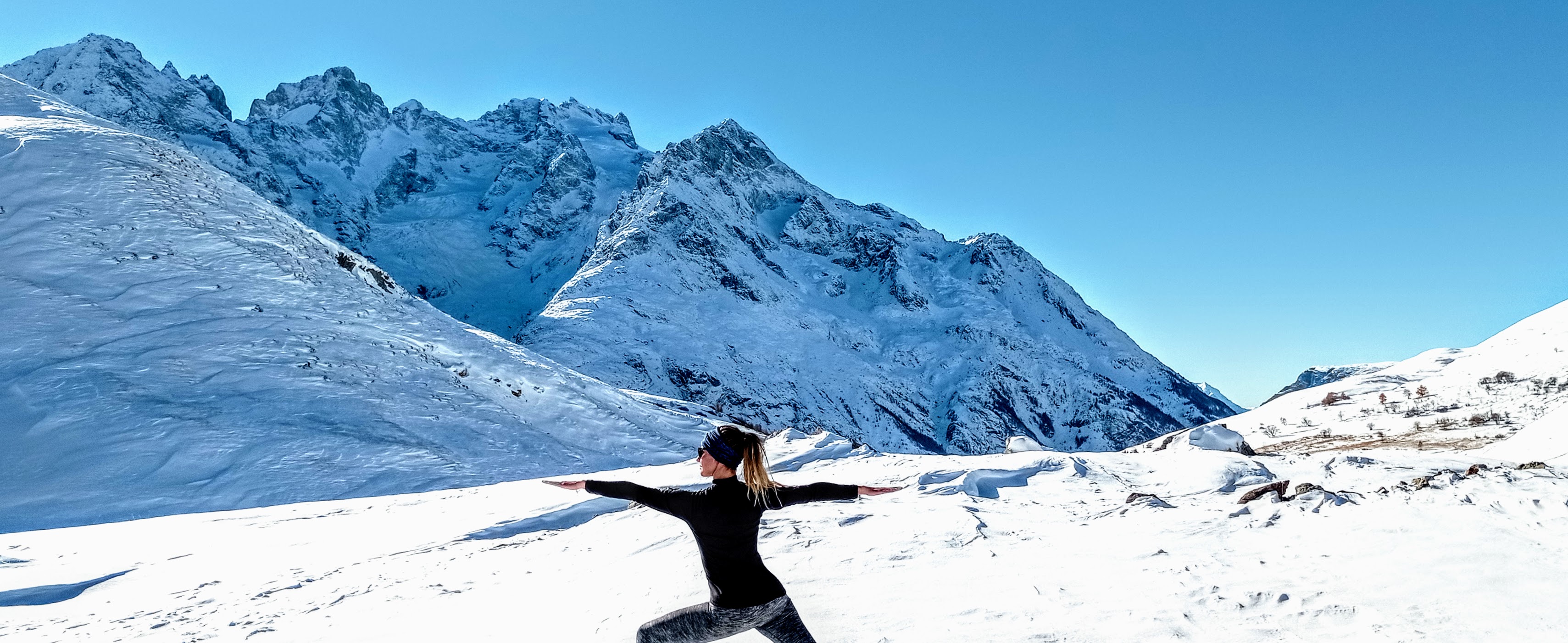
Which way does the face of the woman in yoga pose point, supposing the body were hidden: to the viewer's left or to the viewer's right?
to the viewer's left

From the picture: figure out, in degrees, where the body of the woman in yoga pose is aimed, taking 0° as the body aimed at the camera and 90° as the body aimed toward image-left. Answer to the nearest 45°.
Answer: approximately 135°
